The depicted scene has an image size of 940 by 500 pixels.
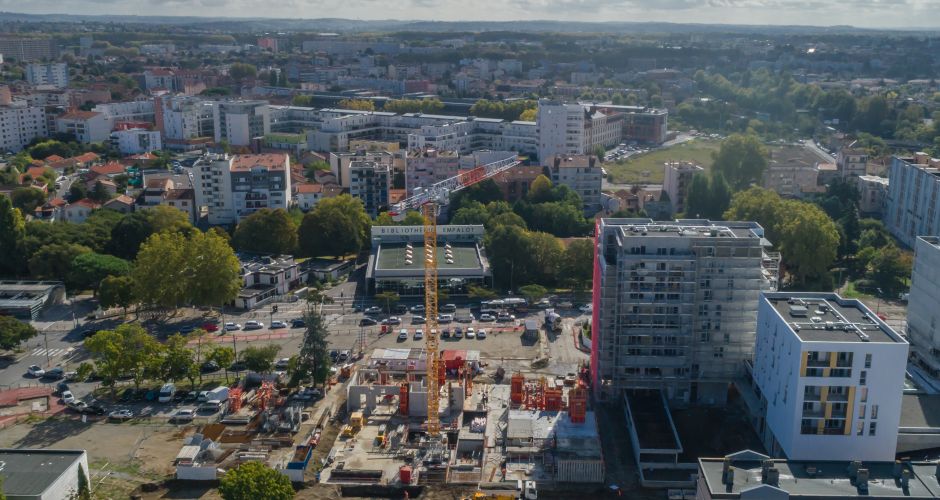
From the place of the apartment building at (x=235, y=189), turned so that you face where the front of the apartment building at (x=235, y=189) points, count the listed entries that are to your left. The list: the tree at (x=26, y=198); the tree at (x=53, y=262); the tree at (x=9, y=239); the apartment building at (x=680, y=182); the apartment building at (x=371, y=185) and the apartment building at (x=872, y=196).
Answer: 3

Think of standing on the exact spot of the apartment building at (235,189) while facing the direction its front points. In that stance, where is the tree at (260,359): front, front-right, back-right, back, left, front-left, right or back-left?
front

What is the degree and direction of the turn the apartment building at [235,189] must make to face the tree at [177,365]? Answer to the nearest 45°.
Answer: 0° — it already faces it

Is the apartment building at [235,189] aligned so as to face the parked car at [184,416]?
yes

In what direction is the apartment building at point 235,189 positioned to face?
toward the camera

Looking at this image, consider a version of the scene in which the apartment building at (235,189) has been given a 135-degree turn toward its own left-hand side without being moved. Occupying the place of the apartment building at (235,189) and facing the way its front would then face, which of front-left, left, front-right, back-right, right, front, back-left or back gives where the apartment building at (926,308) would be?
right

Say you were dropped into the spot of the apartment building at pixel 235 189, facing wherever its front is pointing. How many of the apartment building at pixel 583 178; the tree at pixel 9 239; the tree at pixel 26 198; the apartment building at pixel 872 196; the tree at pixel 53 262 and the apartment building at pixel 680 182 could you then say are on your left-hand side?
3

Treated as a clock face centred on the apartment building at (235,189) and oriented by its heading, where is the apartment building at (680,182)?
the apartment building at (680,182) is roughly at 9 o'clock from the apartment building at (235,189).

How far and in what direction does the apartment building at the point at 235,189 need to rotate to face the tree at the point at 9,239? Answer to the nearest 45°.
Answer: approximately 45° to its right

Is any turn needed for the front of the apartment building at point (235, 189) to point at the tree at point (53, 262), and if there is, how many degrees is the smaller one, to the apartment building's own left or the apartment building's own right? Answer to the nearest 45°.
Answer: approximately 45° to the apartment building's own right

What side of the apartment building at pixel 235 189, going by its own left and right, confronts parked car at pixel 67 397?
front

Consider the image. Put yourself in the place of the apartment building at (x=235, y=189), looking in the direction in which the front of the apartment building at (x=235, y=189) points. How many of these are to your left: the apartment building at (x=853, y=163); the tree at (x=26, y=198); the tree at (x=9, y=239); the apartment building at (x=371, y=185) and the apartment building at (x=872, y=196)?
3

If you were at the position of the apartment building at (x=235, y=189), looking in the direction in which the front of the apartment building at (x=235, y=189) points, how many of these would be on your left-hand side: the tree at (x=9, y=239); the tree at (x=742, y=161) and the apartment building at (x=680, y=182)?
2

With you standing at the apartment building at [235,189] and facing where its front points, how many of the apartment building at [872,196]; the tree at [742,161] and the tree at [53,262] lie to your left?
2

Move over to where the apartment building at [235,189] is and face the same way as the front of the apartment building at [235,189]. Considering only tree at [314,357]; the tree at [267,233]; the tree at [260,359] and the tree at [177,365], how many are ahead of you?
4
